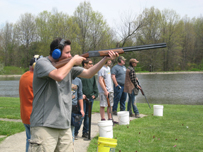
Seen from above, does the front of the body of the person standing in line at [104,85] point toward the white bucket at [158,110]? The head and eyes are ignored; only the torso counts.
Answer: no

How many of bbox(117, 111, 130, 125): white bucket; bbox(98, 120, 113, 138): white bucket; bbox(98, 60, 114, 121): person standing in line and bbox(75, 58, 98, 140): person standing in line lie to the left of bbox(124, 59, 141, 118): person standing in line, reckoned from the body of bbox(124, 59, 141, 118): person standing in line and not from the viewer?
0

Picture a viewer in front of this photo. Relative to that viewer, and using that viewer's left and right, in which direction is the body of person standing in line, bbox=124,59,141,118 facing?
facing to the right of the viewer

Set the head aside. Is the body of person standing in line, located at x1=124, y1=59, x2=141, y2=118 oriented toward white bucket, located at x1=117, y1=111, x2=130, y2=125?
no

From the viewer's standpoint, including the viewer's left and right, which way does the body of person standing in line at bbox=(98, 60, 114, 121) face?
facing the viewer and to the right of the viewer

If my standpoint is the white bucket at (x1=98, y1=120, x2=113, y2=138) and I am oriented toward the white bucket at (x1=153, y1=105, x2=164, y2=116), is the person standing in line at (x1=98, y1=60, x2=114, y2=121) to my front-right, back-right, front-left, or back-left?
front-left

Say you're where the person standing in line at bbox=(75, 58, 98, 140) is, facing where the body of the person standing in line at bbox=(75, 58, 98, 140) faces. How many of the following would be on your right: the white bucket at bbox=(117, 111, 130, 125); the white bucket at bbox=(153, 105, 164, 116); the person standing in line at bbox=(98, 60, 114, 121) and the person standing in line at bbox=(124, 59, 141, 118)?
0

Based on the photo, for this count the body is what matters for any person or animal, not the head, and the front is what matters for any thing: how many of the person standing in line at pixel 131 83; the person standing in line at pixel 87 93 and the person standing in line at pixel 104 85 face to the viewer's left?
0

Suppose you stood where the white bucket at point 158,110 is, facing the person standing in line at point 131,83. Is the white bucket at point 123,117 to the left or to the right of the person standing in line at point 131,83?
left

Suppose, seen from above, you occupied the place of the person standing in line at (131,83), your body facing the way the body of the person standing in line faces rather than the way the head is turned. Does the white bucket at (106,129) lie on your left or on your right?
on your right
